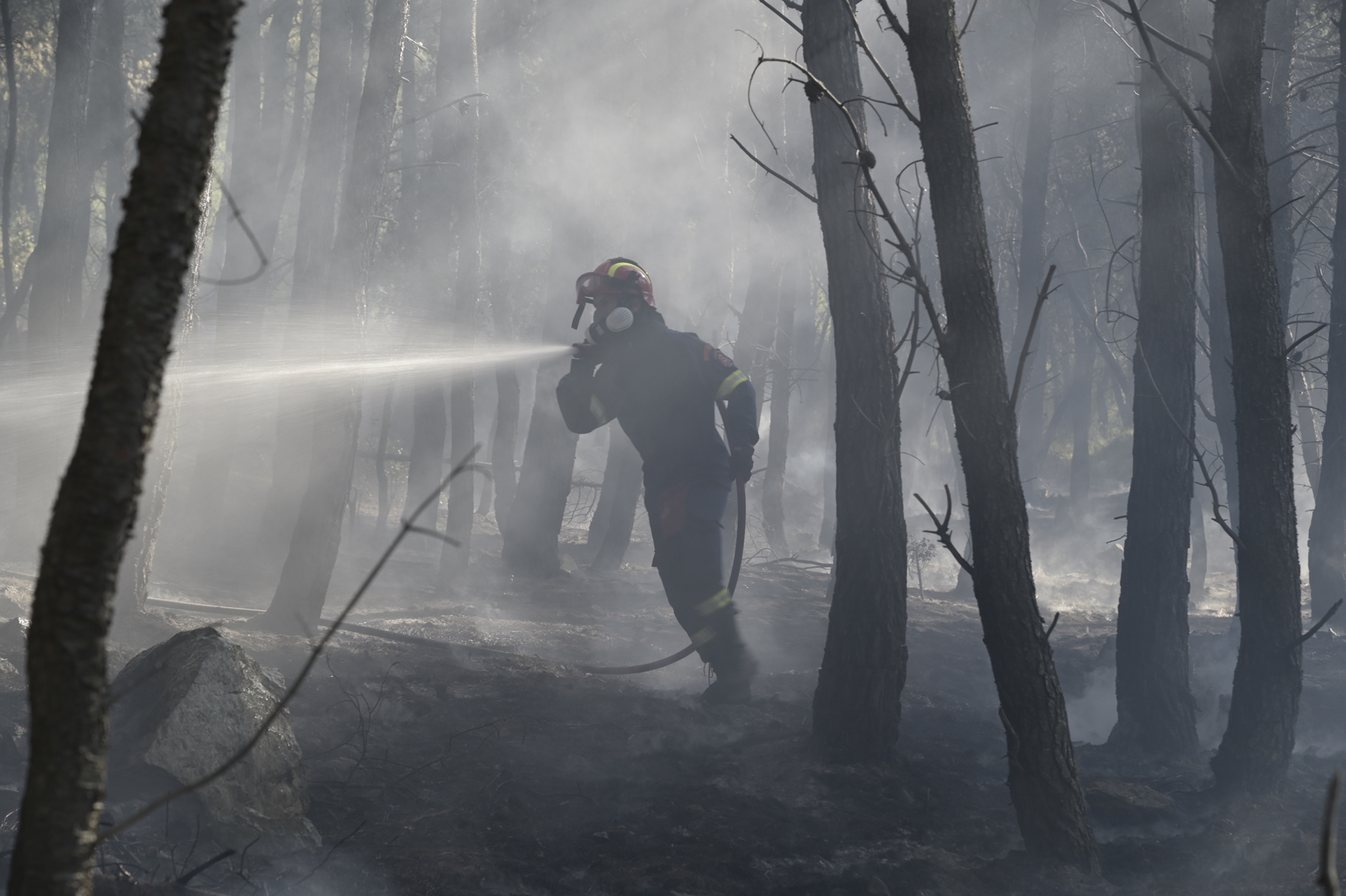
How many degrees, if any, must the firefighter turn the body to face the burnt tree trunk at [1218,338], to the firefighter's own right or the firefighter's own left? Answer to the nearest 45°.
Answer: approximately 180°

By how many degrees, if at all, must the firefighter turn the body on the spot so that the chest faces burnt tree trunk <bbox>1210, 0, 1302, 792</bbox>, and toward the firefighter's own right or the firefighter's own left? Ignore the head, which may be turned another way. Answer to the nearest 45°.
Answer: approximately 90° to the firefighter's own left

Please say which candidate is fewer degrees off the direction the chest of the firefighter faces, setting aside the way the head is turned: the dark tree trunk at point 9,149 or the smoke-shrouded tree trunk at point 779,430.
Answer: the dark tree trunk

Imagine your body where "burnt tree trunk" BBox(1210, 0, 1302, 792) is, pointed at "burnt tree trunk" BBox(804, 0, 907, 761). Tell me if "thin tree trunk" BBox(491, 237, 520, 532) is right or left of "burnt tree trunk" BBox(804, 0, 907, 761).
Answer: right

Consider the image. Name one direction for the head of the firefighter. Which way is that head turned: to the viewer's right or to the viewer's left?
to the viewer's left

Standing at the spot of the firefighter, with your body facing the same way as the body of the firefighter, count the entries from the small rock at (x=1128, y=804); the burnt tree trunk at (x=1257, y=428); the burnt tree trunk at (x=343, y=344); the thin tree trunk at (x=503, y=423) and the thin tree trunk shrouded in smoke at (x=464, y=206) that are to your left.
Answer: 2

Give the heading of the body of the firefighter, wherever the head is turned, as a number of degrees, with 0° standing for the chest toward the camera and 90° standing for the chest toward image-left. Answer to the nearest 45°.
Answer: approximately 45°

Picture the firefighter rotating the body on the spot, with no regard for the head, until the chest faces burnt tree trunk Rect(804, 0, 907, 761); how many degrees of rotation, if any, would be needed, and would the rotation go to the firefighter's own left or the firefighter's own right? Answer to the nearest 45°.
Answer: approximately 90° to the firefighter's own left

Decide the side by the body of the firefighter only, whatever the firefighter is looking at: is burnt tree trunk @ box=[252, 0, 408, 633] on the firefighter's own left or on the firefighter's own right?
on the firefighter's own right

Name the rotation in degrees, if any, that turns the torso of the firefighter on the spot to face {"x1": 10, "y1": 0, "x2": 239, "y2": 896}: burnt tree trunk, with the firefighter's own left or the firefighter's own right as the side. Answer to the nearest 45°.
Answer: approximately 45° to the firefighter's own left

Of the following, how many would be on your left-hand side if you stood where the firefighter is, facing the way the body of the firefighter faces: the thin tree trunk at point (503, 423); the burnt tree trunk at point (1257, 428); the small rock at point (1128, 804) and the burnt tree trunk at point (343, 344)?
2

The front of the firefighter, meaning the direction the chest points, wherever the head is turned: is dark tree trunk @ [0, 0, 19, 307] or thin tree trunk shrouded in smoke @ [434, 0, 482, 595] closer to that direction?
the dark tree trunk
